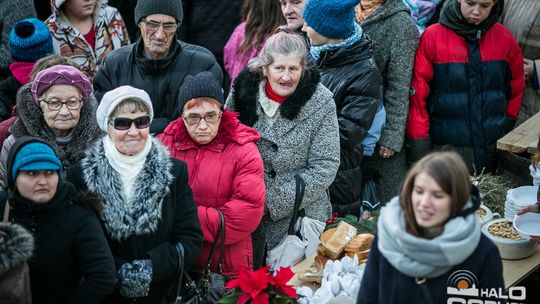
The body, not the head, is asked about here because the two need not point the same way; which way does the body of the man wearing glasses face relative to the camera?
toward the camera

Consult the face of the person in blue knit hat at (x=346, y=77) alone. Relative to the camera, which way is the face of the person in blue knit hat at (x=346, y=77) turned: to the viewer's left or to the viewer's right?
to the viewer's left

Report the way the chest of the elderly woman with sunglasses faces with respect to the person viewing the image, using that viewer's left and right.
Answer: facing the viewer

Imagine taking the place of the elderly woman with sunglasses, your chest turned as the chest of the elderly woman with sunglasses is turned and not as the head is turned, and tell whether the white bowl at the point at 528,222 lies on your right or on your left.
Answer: on your left

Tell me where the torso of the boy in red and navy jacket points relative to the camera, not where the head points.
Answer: toward the camera

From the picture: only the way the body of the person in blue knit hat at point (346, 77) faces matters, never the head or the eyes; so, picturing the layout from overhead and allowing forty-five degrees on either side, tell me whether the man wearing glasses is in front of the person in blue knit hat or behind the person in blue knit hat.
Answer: in front

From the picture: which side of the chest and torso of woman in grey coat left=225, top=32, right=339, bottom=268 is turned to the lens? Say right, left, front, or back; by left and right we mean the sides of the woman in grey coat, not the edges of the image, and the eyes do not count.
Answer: front
